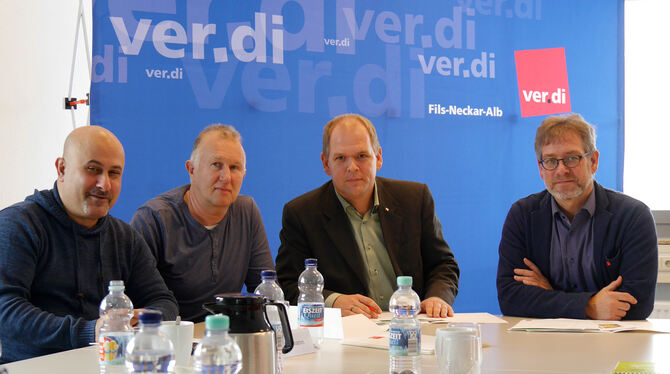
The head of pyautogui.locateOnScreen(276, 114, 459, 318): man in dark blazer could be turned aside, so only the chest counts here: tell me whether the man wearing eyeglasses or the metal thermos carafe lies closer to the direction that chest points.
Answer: the metal thermos carafe

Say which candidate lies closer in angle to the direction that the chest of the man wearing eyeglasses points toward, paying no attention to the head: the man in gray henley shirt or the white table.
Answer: the white table

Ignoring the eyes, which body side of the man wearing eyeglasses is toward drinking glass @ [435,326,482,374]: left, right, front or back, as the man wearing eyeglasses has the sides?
front

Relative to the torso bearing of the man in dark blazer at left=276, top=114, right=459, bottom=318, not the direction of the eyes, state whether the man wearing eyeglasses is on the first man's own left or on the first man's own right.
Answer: on the first man's own left

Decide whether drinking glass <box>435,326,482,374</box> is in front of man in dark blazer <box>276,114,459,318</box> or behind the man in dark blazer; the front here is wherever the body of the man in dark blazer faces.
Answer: in front

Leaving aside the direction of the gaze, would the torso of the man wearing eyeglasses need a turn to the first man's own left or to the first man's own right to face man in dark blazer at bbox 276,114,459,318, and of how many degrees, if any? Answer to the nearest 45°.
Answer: approximately 90° to the first man's own right

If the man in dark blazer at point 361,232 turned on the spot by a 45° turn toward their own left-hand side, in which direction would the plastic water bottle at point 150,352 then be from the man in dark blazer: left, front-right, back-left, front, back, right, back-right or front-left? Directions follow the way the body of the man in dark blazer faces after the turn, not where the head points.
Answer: front-right

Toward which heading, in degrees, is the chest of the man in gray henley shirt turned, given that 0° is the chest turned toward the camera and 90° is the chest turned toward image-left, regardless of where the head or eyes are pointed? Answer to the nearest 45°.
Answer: approximately 315°

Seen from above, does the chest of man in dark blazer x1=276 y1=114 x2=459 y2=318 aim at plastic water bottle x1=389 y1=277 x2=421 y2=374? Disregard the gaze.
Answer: yes

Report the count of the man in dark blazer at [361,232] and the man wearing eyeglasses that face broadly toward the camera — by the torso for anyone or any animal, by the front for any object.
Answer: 2
